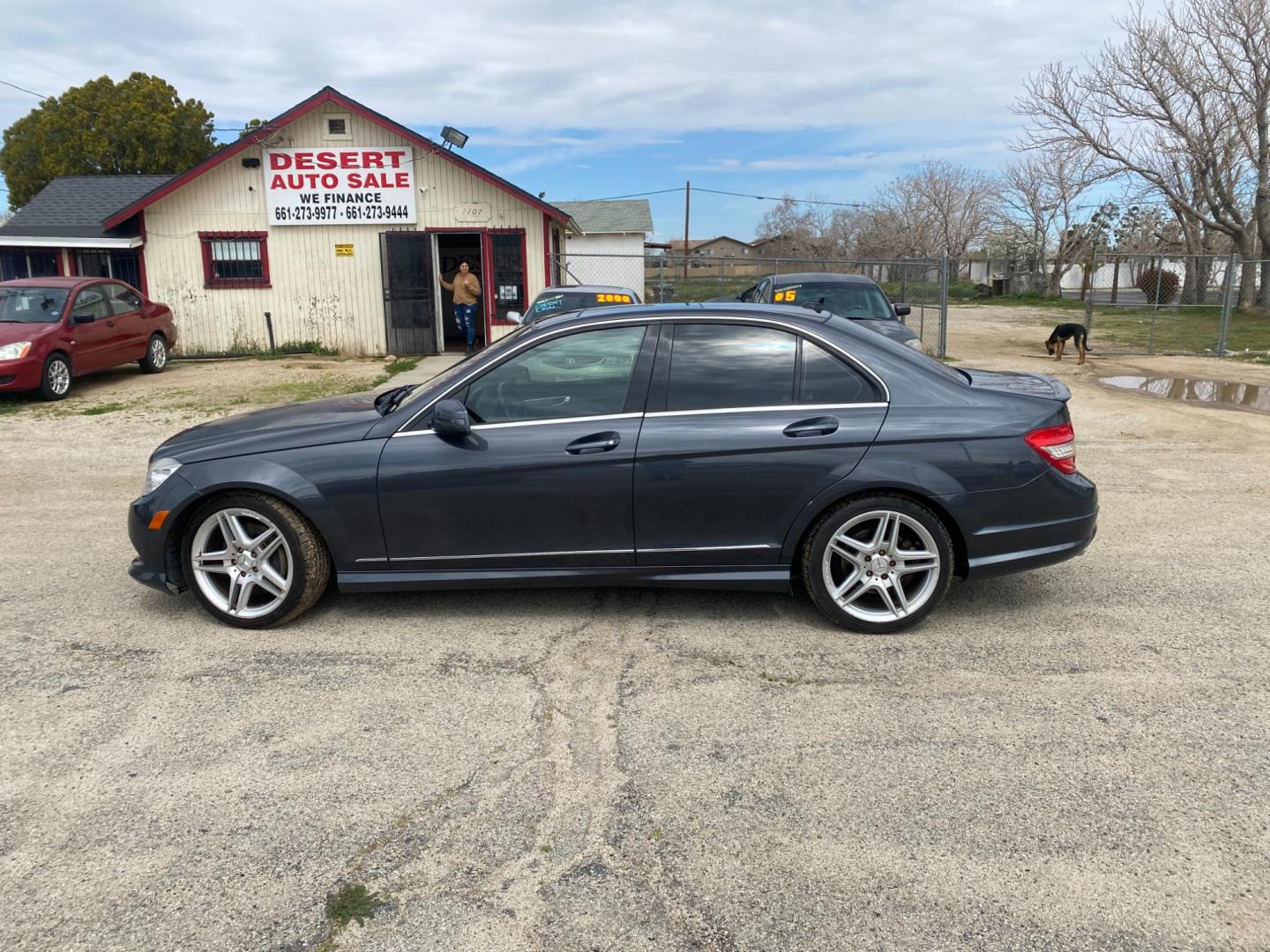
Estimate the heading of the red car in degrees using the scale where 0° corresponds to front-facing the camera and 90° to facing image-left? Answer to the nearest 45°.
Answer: approximately 45°

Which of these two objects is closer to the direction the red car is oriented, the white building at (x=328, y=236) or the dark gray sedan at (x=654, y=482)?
the dark gray sedan

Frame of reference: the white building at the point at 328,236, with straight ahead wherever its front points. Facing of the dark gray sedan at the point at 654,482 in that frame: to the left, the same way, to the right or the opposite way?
to the right

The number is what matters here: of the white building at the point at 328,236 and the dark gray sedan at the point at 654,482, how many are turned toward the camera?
1

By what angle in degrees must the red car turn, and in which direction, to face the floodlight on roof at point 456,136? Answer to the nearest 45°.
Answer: approximately 135° to its left

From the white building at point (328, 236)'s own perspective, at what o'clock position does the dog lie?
The dog is roughly at 10 o'clock from the white building.

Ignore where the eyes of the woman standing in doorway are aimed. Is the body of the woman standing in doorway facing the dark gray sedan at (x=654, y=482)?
yes

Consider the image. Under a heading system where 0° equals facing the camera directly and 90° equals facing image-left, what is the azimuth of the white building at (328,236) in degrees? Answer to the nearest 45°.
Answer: approximately 0°

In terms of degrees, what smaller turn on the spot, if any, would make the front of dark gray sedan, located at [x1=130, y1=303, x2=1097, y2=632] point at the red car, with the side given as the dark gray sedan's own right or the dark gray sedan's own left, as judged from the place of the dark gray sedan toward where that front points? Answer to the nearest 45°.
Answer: approximately 45° to the dark gray sedan's own right

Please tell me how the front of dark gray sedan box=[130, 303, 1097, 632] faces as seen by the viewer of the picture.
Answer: facing to the left of the viewer
